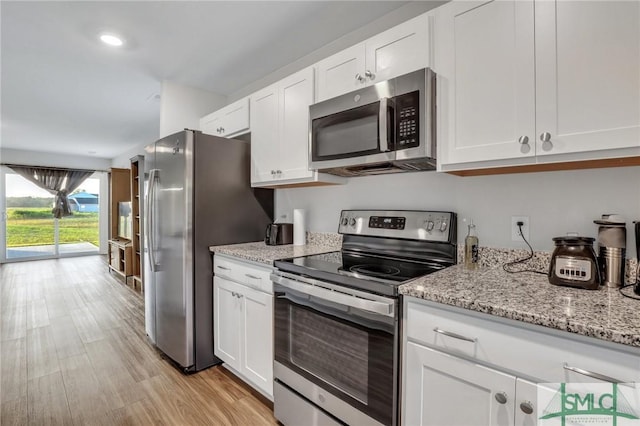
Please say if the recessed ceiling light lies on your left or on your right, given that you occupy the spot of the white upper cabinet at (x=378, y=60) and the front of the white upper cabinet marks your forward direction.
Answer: on your right

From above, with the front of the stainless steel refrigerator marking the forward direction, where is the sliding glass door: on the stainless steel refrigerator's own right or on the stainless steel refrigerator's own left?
on the stainless steel refrigerator's own right

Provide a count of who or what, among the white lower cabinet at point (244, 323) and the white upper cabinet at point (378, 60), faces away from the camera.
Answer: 0

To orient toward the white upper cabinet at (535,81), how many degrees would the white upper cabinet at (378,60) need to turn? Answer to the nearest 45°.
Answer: approximately 90° to its left

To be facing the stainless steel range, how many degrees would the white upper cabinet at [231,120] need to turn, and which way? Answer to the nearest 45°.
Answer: approximately 45° to its left

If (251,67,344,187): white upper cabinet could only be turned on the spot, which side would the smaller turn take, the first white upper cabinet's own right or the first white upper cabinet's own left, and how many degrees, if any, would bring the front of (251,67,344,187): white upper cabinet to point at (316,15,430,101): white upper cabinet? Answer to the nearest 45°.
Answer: approximately 90° to the first white upper cabinet's own left

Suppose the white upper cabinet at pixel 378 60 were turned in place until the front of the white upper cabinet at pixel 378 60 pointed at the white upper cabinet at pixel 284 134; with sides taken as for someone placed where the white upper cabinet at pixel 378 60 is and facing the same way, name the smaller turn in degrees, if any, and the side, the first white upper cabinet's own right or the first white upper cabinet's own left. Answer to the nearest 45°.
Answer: approximately 90° to the first white upper cabinet's own right

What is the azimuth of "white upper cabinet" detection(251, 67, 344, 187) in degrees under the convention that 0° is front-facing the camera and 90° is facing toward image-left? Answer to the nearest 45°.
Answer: approximately 45°

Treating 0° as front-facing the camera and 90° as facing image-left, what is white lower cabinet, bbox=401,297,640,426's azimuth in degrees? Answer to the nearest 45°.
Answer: approximately 45°

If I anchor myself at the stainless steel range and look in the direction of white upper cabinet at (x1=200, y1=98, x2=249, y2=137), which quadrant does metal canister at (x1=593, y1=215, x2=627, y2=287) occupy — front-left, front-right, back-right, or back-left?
back-right

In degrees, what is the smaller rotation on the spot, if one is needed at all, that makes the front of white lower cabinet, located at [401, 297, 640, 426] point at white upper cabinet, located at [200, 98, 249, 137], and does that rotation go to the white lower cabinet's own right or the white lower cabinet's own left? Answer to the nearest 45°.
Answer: approximately 45° to the white lower cabinet's own right
